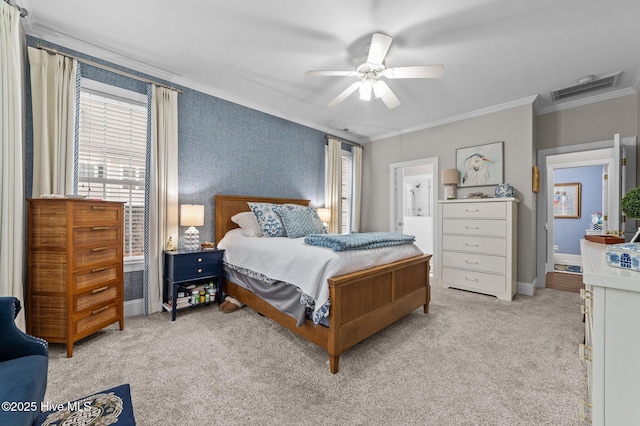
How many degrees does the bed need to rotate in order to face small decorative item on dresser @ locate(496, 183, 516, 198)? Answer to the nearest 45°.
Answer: approximately 90° to its left

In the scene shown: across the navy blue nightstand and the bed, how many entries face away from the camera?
0

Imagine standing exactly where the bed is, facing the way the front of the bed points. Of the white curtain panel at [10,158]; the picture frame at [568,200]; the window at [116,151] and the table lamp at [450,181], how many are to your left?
2

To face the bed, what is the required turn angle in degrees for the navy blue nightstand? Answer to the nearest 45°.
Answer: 0° — it already faces it

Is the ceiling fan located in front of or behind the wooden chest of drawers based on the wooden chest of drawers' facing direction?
in front

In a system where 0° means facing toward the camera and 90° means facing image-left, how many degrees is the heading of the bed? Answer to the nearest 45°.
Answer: approximately 315°

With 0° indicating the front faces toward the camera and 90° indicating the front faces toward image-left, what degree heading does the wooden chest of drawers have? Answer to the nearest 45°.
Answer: approximately 315°

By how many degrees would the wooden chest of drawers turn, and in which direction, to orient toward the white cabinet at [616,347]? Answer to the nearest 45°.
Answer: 0° — it already faces it

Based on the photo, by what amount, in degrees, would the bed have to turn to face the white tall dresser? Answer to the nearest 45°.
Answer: approximately 90° to its left

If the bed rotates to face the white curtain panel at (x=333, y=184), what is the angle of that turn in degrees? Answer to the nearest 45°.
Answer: approximately 135° to its left

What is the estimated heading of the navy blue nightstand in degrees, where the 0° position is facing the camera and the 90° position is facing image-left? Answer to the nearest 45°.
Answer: approximately 315°
